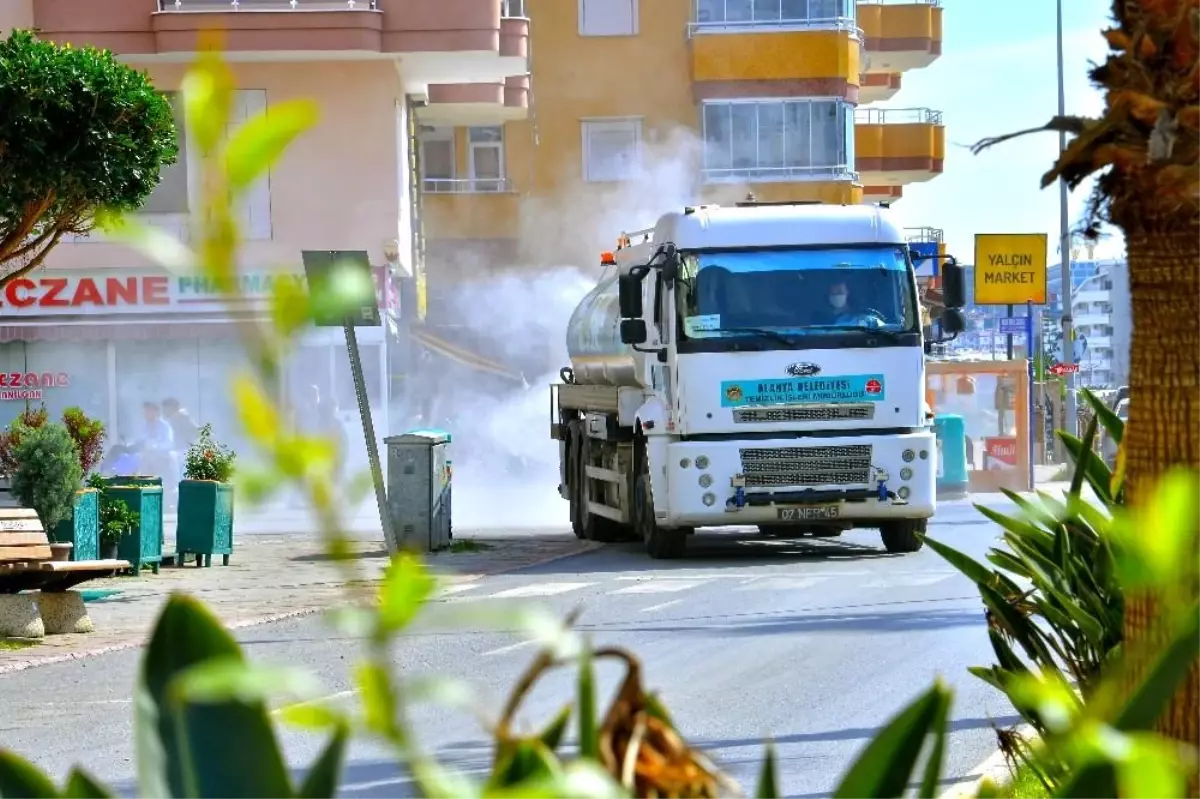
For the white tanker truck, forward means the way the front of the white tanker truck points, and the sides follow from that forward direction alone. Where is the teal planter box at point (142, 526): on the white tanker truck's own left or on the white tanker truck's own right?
on the white tanker truck's own right

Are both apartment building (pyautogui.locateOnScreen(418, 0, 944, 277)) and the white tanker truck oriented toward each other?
no

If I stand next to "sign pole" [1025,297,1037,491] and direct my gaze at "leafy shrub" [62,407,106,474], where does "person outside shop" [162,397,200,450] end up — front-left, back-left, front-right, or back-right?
front-right

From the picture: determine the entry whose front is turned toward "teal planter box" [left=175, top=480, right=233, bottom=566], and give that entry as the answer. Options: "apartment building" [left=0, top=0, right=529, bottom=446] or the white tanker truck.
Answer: the apartment building

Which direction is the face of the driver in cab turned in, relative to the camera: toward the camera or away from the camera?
toward the camera

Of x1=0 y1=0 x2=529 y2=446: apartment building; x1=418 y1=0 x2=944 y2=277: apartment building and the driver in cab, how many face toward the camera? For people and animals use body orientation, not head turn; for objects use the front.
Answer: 3

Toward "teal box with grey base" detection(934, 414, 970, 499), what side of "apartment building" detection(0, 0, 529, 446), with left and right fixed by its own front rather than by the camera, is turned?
left

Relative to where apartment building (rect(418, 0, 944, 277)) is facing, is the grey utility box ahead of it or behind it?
ahead

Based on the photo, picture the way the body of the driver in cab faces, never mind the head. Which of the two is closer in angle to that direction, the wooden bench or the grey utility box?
the wooden bench

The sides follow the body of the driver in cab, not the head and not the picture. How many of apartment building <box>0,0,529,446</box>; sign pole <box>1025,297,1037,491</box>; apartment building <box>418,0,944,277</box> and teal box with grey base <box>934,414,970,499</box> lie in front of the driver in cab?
0

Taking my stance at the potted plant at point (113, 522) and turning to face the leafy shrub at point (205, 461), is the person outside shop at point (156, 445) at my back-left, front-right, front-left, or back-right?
front-left

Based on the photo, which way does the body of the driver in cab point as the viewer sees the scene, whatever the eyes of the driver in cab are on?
toward the camera

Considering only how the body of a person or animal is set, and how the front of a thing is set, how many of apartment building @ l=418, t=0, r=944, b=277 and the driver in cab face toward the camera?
2

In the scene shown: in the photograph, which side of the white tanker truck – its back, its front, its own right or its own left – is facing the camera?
front

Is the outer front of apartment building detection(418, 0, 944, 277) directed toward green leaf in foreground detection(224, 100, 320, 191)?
yes

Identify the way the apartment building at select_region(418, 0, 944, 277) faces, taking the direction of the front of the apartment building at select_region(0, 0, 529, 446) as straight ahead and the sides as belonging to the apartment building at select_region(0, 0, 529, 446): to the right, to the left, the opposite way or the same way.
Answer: the same way

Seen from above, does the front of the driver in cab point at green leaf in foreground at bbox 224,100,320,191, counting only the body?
yes

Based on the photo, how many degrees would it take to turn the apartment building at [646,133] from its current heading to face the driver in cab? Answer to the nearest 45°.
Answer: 0° — it already faces them

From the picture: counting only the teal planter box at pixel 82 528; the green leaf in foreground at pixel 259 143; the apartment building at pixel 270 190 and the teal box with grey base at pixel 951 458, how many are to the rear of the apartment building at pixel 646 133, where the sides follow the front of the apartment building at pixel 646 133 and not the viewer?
0

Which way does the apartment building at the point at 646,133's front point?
toward the camera
